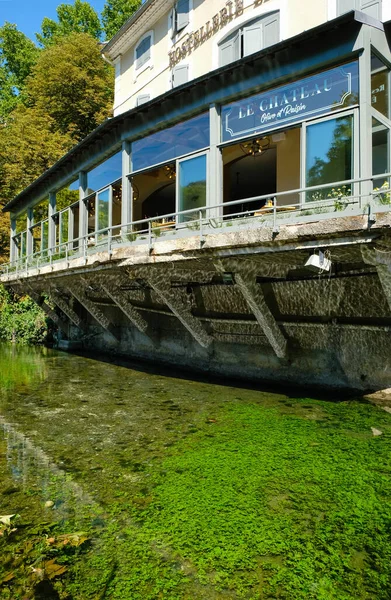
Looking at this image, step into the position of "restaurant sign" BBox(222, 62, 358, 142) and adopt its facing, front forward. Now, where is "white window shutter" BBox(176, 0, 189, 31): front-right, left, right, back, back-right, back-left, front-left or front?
right

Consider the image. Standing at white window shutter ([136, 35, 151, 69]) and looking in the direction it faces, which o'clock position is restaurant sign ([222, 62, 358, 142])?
The restaurant sign is roughly at 10 o'clock from the white window shutter.

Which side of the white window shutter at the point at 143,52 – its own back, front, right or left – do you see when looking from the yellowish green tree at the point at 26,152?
right

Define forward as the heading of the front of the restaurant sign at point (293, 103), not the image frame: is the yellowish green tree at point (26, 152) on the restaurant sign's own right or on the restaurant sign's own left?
on the restaurant sign's own right

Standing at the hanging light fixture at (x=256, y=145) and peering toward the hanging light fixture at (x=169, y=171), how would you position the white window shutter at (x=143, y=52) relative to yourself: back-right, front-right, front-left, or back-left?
front-right

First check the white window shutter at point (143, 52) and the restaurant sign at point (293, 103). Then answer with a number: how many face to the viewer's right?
0

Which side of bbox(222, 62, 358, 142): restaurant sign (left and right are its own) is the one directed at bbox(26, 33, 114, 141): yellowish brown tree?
right

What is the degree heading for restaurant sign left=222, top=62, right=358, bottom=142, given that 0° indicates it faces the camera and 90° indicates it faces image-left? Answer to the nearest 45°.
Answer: approximately 45°

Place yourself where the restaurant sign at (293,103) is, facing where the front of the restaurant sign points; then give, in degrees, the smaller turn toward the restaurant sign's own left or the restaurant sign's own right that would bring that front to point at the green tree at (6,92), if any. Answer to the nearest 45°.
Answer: approximately 90° to the restaurant sign's own right

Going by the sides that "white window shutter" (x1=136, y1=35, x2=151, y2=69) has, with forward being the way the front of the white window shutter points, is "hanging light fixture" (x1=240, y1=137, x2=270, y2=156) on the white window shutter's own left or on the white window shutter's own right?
on the white window shutter's own left

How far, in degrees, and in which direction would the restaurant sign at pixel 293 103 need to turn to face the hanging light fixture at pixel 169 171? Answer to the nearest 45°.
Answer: approximately 90° to its right

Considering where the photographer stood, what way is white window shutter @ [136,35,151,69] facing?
facing the viewer and to the left of the viewer

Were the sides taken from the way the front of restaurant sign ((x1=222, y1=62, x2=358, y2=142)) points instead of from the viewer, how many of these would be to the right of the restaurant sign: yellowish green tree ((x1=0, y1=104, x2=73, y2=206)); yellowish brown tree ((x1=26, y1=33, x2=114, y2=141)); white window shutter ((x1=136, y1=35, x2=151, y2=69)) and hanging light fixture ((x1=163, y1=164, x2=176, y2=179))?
4
